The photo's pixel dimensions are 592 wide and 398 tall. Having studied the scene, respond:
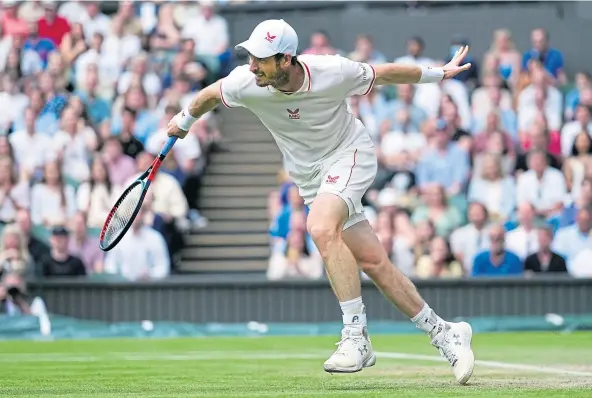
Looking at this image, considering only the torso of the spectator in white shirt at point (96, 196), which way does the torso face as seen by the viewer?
toward the camera

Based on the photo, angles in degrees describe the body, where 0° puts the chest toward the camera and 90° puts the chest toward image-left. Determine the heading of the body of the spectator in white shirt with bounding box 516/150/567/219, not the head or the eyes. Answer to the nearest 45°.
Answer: approximately 0°

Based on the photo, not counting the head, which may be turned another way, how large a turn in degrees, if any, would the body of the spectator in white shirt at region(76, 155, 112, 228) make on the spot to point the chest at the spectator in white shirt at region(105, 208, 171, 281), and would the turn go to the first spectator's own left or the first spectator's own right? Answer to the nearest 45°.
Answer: approximately 45° to the first spectator's own left

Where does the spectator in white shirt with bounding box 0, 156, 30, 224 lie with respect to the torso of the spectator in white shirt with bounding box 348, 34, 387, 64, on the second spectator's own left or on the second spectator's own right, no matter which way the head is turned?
on the second spectator's own right

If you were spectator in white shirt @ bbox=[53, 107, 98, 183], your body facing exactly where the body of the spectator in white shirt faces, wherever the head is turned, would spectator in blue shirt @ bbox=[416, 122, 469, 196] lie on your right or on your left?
on your left

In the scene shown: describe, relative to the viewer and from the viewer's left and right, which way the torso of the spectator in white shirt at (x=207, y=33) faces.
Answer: facing the viewer

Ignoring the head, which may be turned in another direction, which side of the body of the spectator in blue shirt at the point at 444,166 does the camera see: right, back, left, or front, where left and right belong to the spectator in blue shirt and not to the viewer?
front

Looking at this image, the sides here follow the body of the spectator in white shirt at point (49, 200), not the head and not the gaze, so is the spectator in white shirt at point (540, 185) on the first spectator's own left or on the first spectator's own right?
on the first spectator's own left

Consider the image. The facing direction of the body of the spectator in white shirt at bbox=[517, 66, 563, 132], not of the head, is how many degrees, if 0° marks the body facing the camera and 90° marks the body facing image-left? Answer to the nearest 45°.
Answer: approximately 0°

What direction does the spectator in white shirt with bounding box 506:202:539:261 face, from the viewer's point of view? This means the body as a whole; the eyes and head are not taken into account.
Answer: toward the camera
